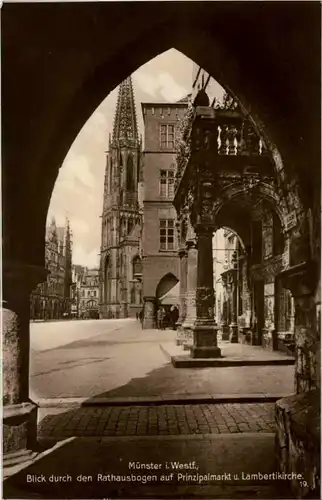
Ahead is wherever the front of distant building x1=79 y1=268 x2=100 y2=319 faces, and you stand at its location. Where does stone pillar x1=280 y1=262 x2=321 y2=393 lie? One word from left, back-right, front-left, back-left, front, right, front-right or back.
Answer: front

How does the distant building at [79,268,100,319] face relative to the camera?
toward the camera

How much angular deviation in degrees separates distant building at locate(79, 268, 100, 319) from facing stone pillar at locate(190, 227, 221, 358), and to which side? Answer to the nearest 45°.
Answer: approximately 45° to its left
